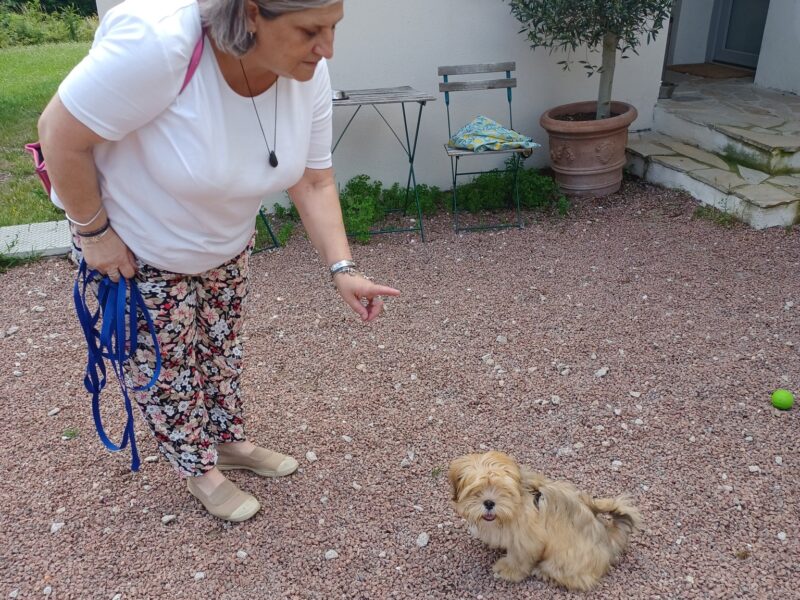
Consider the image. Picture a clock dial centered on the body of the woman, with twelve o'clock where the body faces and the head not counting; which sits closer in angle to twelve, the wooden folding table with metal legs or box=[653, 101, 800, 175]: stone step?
the stone step

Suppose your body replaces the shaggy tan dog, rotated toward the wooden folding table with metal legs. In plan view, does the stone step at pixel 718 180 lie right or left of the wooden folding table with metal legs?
right

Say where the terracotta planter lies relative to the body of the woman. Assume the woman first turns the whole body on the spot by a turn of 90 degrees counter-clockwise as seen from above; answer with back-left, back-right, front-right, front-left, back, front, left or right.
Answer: front

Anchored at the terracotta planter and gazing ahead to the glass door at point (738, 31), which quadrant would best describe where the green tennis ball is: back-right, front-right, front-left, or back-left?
back-right

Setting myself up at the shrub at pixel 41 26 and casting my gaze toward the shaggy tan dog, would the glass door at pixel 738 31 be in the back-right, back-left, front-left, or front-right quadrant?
front-left

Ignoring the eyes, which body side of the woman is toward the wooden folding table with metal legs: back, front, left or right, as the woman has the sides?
left

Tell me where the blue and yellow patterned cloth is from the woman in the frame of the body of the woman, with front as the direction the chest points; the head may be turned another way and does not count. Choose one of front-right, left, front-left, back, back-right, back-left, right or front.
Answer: left

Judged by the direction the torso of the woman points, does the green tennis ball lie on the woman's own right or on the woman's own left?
on the woman's own left

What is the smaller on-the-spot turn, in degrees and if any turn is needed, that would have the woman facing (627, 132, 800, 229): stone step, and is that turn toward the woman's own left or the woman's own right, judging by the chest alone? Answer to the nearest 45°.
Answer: approximately 90° to the woman's own left

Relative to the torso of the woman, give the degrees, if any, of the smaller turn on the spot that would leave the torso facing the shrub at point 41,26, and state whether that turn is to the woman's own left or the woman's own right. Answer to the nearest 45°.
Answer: approximately 135° to the woman's own left

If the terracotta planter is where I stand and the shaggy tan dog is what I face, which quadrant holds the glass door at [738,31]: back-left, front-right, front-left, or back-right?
back-left

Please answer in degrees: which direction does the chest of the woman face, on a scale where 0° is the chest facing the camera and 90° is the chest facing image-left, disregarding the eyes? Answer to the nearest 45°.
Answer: approximately 315°
